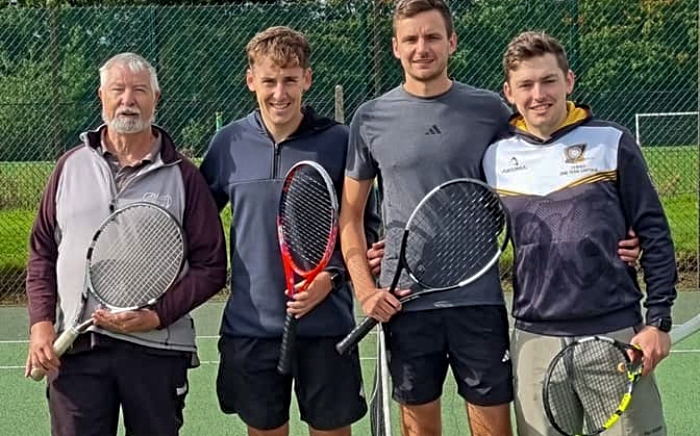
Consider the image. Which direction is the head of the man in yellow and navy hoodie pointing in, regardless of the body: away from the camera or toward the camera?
toward the camera

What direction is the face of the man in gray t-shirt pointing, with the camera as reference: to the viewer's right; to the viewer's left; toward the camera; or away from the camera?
toward the camera

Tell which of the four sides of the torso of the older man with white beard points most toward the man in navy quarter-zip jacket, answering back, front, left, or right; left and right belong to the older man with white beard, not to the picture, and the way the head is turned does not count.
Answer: left

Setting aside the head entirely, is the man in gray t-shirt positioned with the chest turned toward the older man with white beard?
no

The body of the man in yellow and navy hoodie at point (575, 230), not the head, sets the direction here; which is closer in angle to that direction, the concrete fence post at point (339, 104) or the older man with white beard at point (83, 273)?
the older man with white beard

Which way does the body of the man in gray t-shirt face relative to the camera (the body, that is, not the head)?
toward the camera

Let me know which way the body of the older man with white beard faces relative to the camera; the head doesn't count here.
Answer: toward the camera

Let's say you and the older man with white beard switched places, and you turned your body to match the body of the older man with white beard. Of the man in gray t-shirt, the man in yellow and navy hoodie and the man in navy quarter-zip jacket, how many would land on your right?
0

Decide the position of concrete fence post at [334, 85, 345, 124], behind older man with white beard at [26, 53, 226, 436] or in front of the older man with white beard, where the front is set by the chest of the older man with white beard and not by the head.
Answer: behind

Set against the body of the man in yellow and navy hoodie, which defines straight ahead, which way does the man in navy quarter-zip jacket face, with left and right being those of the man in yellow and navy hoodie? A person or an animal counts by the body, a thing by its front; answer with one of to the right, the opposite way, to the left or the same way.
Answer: the same way

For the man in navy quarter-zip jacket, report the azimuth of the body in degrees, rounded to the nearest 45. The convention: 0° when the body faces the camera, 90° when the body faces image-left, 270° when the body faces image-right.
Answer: approximately 0°

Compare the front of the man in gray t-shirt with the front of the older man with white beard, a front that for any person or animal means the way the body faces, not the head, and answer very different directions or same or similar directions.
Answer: same or similar directions

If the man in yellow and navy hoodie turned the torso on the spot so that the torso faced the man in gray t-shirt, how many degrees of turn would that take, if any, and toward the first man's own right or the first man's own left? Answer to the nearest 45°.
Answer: approximately 90° to the first man's own right

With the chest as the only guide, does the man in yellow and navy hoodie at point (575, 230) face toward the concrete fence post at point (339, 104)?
no

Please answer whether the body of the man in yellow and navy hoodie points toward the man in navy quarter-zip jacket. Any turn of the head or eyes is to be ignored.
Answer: no

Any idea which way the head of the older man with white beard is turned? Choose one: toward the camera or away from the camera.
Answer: toward the camera

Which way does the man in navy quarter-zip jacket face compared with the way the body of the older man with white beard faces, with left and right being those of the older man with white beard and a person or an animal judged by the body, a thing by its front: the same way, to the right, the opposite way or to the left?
the same way
